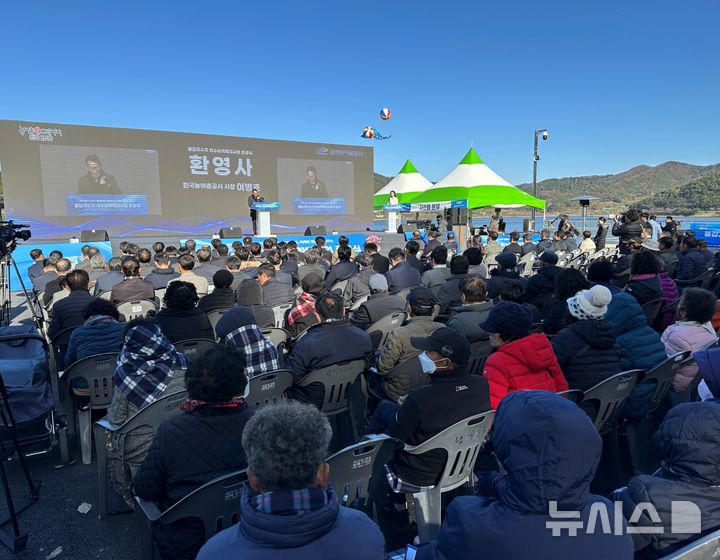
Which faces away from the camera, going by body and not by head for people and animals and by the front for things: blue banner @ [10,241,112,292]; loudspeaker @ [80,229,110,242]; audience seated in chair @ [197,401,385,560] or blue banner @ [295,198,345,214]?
the audience seated in chair

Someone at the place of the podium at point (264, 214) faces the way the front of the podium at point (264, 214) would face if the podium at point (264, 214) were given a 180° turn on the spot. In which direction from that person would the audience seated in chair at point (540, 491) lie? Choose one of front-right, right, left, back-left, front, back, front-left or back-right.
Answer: back

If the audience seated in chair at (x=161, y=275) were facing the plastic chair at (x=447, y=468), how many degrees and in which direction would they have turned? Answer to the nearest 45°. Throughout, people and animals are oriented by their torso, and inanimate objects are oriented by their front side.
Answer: approximately 180°

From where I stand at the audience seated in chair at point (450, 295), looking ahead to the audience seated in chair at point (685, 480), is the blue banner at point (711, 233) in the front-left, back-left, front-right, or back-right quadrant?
back-left

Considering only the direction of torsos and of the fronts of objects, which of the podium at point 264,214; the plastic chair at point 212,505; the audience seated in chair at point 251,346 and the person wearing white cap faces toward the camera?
the podium

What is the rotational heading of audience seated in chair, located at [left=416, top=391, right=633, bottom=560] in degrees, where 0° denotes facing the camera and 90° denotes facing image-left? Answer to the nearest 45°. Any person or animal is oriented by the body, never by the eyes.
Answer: approximately 180°

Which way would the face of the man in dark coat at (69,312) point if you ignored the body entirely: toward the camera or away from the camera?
away from the camera

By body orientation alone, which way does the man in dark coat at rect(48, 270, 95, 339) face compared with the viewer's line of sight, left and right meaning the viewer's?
facing away from the viewer

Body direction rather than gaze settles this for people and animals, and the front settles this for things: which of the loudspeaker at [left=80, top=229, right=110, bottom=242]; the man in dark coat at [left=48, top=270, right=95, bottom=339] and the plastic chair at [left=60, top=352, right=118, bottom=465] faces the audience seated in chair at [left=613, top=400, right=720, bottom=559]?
the loudspeaker

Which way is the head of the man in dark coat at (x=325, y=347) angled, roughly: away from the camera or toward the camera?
away from the camera

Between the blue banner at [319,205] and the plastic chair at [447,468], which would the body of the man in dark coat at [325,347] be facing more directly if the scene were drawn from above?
the blue banner

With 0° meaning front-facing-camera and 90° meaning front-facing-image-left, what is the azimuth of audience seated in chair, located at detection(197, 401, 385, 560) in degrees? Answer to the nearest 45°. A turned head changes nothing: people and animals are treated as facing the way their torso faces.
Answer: approximately 180°

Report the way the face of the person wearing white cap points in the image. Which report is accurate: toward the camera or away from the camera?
away from the camera

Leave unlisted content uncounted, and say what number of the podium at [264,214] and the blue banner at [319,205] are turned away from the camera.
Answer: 0

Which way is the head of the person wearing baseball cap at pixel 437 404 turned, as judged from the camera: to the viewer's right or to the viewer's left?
to the viewer's left

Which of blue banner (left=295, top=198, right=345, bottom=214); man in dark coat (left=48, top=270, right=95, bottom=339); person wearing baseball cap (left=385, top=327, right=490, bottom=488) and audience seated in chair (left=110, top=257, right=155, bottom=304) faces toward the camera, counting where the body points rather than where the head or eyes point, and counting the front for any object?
the blue banner

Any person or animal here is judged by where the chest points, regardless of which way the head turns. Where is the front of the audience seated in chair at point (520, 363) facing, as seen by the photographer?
facing away from the viewer and to the left of the viewer

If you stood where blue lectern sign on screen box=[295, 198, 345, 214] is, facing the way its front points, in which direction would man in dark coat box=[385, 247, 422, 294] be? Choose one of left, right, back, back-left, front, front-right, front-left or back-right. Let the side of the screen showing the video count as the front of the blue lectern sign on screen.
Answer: front
